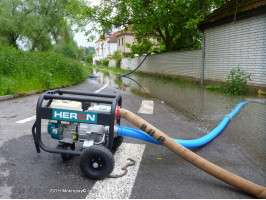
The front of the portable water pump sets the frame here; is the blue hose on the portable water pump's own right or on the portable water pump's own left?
on the portable water pump's own left

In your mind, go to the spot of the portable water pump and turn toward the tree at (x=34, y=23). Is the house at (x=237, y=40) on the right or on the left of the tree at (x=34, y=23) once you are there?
right

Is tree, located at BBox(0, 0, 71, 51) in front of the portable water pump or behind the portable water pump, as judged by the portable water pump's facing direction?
behind

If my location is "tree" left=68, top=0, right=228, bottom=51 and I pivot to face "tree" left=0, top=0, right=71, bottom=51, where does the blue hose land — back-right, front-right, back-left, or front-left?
back-left

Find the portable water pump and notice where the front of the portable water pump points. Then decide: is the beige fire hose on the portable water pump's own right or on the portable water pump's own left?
on the portable water pump's own left

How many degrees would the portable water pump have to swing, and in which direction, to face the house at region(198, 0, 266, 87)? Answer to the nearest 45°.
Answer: approximately 135° to its left

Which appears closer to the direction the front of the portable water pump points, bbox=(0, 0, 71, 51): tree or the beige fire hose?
the beige fire hose

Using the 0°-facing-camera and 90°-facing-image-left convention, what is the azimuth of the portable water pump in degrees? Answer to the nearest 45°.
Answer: approximately 0°
